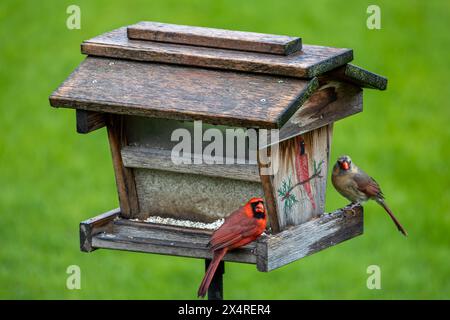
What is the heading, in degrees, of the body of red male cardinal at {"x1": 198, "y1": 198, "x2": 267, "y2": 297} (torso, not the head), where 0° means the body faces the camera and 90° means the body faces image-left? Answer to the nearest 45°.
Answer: approximately 270°

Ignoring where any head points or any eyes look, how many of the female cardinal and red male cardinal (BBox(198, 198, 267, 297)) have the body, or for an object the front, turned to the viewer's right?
1

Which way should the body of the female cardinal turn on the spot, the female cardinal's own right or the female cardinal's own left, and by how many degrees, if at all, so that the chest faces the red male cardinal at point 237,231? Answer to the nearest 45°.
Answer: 0° — it already faces it

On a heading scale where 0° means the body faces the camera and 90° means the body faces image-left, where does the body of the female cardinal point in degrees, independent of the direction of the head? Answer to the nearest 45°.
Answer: approximately 45°

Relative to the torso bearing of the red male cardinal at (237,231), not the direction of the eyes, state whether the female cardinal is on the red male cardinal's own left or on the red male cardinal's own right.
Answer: on the red male cardinal's own left
